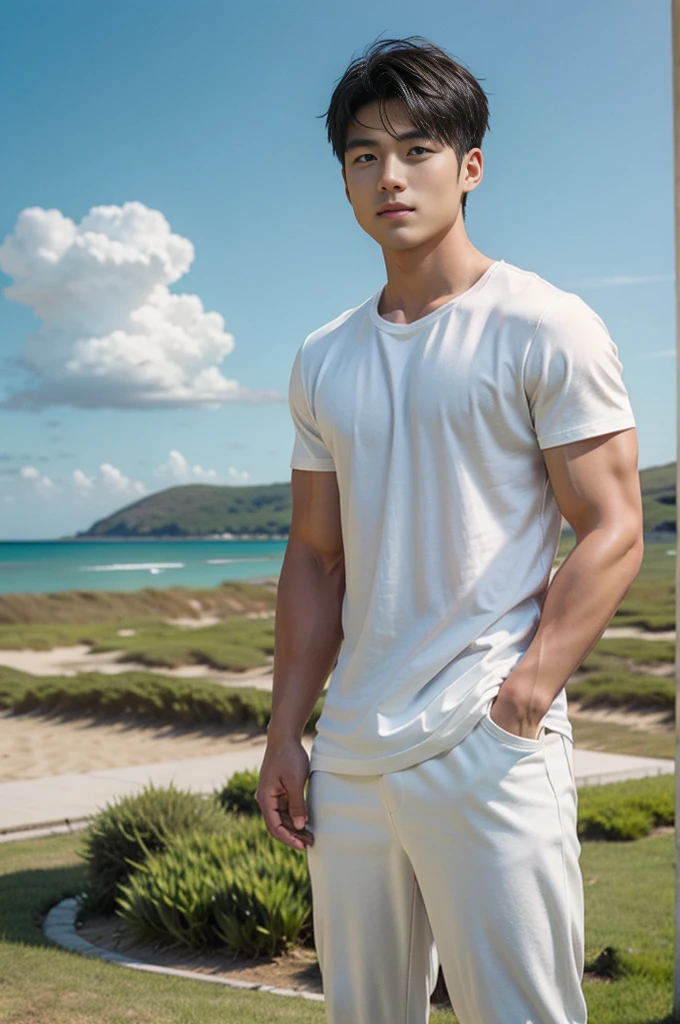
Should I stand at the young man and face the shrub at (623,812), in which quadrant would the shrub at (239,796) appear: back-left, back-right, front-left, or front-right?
front-left

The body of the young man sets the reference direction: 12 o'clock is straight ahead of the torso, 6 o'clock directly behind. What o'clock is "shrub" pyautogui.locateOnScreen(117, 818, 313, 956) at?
The shrub is roughly at 4 o'clock from the young man.

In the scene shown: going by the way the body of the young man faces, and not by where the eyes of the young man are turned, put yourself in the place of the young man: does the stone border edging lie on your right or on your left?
on your right

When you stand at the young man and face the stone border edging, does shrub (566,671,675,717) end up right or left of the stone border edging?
right

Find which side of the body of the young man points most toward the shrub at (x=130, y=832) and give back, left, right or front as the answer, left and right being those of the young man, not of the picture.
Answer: right

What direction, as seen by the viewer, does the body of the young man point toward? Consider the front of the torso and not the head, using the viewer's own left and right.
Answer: facing the viewer and to the left of the viewer

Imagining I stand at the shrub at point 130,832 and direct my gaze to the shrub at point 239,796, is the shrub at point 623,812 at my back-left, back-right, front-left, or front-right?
front-right

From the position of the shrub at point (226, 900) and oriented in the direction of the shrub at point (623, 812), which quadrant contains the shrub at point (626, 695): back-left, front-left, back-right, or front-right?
front-left

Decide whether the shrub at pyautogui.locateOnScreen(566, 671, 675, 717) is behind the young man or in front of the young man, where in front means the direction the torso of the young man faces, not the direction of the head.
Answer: behind
